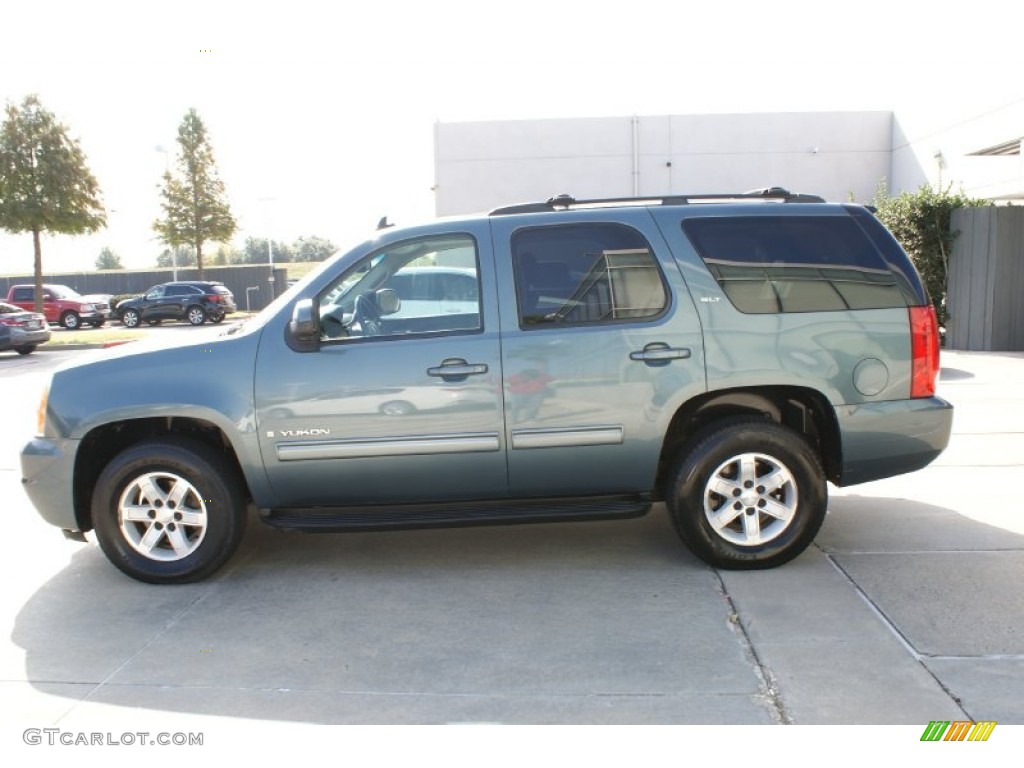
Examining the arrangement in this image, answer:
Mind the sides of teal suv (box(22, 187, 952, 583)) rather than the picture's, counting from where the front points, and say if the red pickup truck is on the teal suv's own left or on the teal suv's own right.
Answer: on the teal suv's own right

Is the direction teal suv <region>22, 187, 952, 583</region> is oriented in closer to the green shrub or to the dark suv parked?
the dark suv parked

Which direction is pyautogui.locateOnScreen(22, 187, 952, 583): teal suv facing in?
to the viewer's left

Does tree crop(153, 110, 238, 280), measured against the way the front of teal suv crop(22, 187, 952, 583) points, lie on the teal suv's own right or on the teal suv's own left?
on the teal suv's own right

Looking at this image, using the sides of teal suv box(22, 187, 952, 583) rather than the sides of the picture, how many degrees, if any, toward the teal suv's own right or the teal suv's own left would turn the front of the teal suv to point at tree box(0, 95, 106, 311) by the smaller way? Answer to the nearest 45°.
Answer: approximately 45° to the teal suv's own right

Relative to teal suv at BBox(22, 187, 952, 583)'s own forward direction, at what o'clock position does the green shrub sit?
The green shrub is roughly at 4 o'clock from the teal suv.

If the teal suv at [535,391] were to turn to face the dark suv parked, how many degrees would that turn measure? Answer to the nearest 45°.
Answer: approximately 90° to its right
